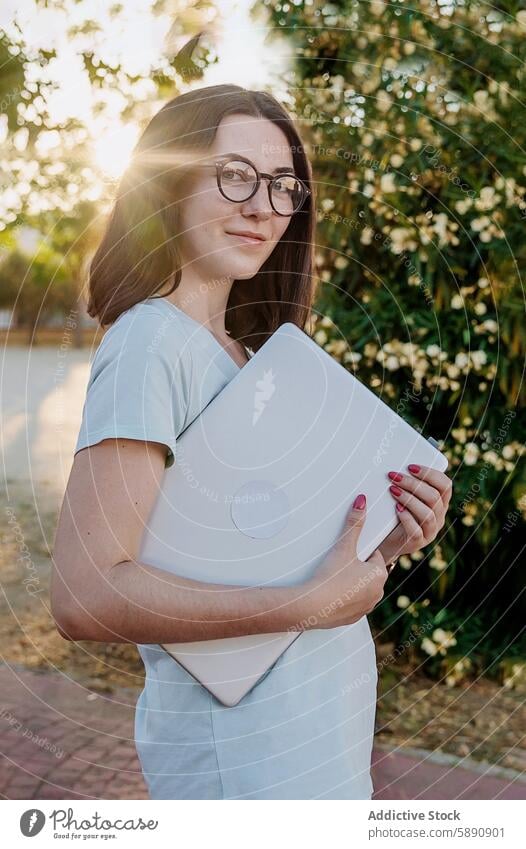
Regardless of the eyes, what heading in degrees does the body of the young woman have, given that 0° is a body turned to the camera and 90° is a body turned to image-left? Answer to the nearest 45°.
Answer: approximately 315°
